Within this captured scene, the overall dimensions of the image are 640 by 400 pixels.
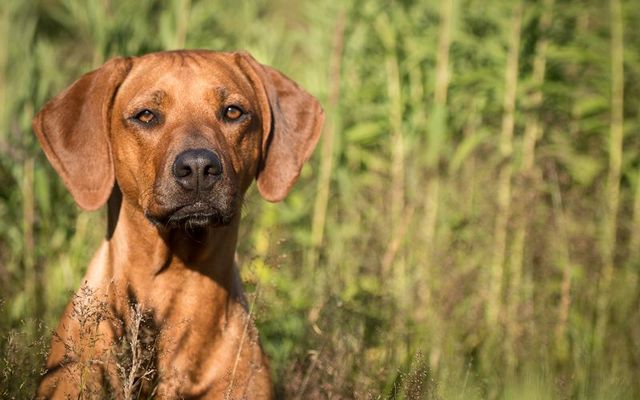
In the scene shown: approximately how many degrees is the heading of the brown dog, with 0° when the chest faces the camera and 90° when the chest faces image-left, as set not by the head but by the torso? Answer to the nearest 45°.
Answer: approximately 0°
